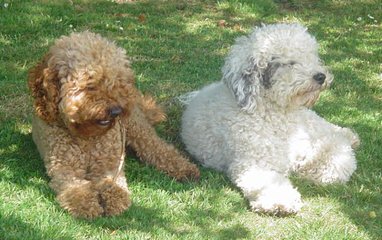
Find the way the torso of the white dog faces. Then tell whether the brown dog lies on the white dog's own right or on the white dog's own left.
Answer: on the white dog's own right

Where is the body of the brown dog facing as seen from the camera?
toward the camera

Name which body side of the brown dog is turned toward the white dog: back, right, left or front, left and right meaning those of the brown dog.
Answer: left

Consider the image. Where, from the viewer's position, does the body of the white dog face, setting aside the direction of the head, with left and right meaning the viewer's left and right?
facing the viewer and to the right of the viewer
